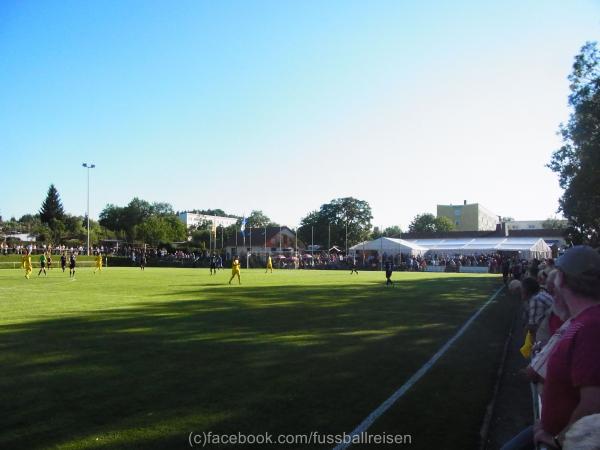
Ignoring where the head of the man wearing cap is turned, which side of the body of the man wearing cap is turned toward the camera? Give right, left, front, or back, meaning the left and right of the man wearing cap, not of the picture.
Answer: left

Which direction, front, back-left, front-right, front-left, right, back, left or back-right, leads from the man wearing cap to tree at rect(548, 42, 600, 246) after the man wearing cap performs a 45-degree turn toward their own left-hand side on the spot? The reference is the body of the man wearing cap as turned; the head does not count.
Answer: back-right
